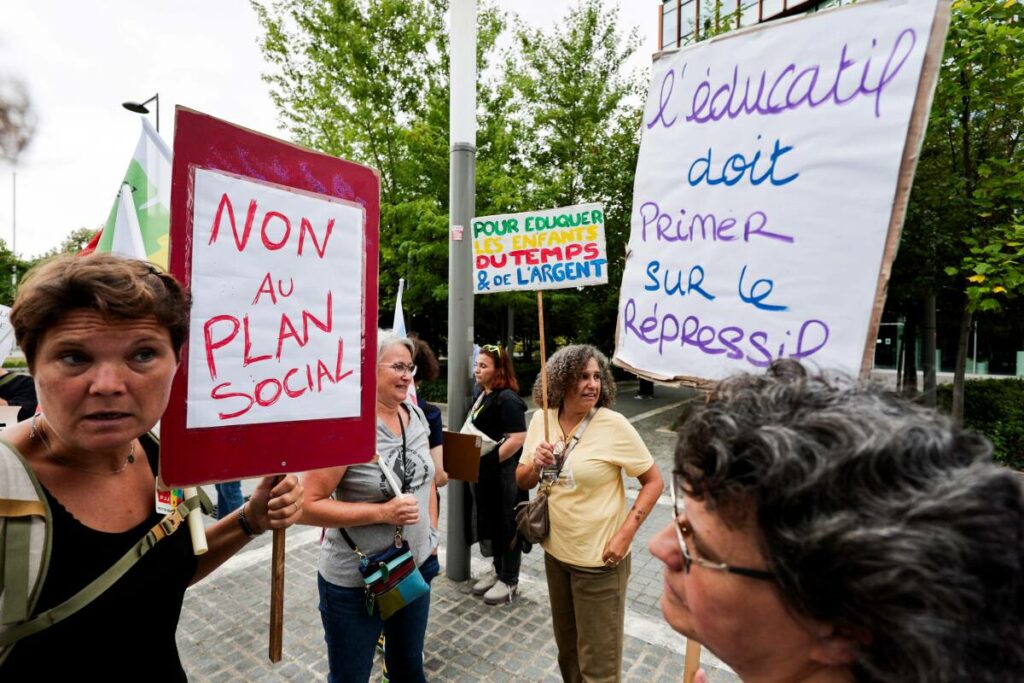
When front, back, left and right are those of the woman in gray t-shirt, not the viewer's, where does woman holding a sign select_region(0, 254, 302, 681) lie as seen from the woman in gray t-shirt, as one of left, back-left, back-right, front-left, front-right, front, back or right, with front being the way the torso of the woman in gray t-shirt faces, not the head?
right

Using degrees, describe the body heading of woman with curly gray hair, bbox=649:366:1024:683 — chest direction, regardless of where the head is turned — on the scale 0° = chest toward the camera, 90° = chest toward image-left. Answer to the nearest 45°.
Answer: approximately 90°

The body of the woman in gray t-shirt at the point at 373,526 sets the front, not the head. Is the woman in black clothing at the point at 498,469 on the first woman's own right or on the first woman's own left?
on the first woman's own left

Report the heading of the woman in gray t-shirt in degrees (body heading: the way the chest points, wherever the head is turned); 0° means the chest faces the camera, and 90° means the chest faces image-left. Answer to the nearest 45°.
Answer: approximately 315°

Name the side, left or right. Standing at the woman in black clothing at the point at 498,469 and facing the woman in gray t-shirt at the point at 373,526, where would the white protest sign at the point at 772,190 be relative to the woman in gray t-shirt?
left

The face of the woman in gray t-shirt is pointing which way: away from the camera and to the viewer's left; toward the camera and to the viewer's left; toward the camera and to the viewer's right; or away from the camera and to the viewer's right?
toward the camera and to the viewer's right

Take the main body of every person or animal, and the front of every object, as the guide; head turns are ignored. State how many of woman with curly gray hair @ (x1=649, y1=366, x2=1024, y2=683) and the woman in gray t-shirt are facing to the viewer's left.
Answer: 1

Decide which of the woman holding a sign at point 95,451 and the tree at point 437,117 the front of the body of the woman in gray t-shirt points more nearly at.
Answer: the woman holding a sign

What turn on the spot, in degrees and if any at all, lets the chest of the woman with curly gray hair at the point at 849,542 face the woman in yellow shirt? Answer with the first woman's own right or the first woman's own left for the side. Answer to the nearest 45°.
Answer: approximately 45° to the first woman's own right
